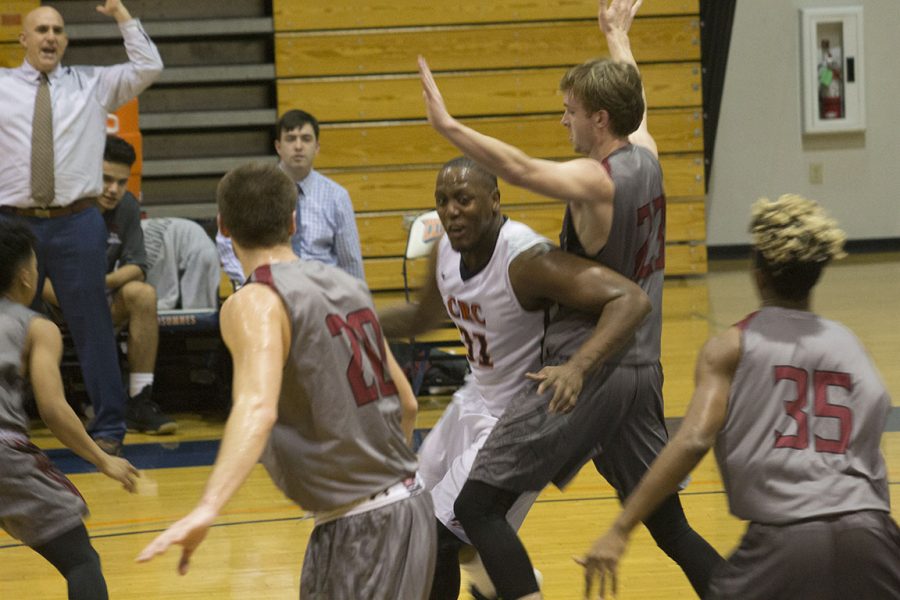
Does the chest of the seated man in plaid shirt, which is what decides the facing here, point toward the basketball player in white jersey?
yes

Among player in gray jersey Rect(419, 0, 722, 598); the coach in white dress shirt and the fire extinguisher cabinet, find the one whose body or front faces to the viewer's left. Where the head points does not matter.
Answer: the player in gray jersey

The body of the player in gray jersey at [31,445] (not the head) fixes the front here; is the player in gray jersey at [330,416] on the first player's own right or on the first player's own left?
on the first player's own right

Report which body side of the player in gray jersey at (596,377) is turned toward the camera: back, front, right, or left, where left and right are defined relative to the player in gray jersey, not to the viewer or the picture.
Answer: left

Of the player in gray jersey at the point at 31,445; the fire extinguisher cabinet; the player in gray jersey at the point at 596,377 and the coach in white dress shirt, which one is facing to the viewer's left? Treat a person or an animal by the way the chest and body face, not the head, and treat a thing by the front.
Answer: the player in gray jersey at the point at 596,377

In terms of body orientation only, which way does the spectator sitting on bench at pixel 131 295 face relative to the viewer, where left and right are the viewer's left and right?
facing the viewer

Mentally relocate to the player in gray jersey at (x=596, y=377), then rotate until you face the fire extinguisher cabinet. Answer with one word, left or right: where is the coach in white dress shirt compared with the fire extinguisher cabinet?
left

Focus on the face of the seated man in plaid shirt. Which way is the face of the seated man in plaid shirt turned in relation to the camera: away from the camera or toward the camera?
toward the camera

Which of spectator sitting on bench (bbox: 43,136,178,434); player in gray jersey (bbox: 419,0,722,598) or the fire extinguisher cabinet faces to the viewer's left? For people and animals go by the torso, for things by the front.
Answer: the player in gray jersey

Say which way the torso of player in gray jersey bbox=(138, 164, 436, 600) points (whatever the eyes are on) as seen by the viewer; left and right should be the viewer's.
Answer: facing away from the viewer and to the left of the viewer

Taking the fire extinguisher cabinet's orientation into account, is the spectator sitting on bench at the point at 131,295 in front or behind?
in front

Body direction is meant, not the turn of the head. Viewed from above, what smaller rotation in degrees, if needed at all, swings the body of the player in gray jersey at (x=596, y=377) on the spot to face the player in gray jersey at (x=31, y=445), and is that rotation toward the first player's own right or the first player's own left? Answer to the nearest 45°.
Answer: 0° — they already face them

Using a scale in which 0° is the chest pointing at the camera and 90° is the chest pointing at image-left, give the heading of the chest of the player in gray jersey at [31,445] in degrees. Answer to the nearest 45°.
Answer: approximately 225°

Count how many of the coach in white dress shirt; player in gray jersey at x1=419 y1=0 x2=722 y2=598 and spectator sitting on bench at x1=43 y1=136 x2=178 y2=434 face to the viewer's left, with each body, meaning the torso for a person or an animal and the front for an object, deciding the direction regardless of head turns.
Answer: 1

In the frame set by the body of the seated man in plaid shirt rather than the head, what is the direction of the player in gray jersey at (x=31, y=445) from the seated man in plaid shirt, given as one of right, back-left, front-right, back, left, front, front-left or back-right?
front

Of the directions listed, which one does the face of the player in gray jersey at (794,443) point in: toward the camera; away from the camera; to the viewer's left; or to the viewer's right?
away from the camera

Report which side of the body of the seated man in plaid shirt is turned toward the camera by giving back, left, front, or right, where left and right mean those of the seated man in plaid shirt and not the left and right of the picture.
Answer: front

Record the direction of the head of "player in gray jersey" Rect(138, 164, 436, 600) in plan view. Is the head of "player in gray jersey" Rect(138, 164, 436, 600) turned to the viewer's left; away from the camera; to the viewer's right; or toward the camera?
away from the camera

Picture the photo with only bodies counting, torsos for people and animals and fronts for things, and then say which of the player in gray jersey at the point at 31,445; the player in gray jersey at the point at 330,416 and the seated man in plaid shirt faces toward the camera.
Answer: the seated man in plaid shirt

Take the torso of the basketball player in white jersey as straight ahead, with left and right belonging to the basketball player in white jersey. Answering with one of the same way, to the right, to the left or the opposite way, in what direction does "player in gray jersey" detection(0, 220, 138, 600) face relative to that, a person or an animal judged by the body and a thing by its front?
the opposite way

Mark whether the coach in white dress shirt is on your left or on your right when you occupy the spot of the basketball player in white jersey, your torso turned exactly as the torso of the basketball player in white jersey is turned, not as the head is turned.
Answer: on your right
